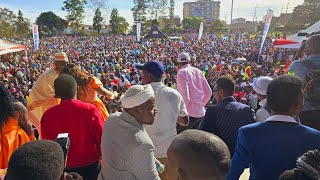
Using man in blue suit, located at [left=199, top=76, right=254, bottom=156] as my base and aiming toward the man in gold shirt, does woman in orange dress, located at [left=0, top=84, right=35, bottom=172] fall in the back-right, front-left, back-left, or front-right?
front-left

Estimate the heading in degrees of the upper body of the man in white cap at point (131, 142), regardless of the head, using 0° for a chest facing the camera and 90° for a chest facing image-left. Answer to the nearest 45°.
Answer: approximately 225°

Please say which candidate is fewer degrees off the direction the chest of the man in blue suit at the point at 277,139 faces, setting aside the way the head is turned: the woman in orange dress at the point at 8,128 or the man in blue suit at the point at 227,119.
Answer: the man in blue suit

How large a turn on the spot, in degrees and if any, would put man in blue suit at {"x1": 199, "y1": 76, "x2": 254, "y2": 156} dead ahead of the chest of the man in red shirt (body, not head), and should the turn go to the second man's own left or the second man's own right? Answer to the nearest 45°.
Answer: approximately 90° to the second man's own right

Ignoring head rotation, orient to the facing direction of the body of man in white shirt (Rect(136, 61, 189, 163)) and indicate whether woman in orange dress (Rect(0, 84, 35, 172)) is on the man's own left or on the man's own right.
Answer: on the man's own left

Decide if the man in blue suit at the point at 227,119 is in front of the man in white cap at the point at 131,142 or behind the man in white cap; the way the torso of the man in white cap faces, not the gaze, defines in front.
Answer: in front

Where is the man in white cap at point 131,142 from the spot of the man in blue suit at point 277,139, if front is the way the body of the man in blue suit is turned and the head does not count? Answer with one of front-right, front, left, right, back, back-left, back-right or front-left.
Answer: left

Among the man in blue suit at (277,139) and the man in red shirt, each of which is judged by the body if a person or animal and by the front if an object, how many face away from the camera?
2

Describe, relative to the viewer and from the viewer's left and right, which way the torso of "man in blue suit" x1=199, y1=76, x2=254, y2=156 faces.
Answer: facing away from the viewer and to the left of the viewer

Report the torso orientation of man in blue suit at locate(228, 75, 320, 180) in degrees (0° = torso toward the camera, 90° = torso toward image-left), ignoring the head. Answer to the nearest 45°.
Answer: approximately 180°

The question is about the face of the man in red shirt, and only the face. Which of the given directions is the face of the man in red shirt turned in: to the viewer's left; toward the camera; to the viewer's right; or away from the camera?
away from the camera

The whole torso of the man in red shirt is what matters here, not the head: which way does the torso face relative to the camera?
away from the camera

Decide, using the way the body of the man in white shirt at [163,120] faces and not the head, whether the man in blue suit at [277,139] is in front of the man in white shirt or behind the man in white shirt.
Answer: behind

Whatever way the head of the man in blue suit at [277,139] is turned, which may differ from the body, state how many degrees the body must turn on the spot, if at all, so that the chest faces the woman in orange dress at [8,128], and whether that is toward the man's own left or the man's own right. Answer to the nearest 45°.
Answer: approximately 90° to the man's own left
